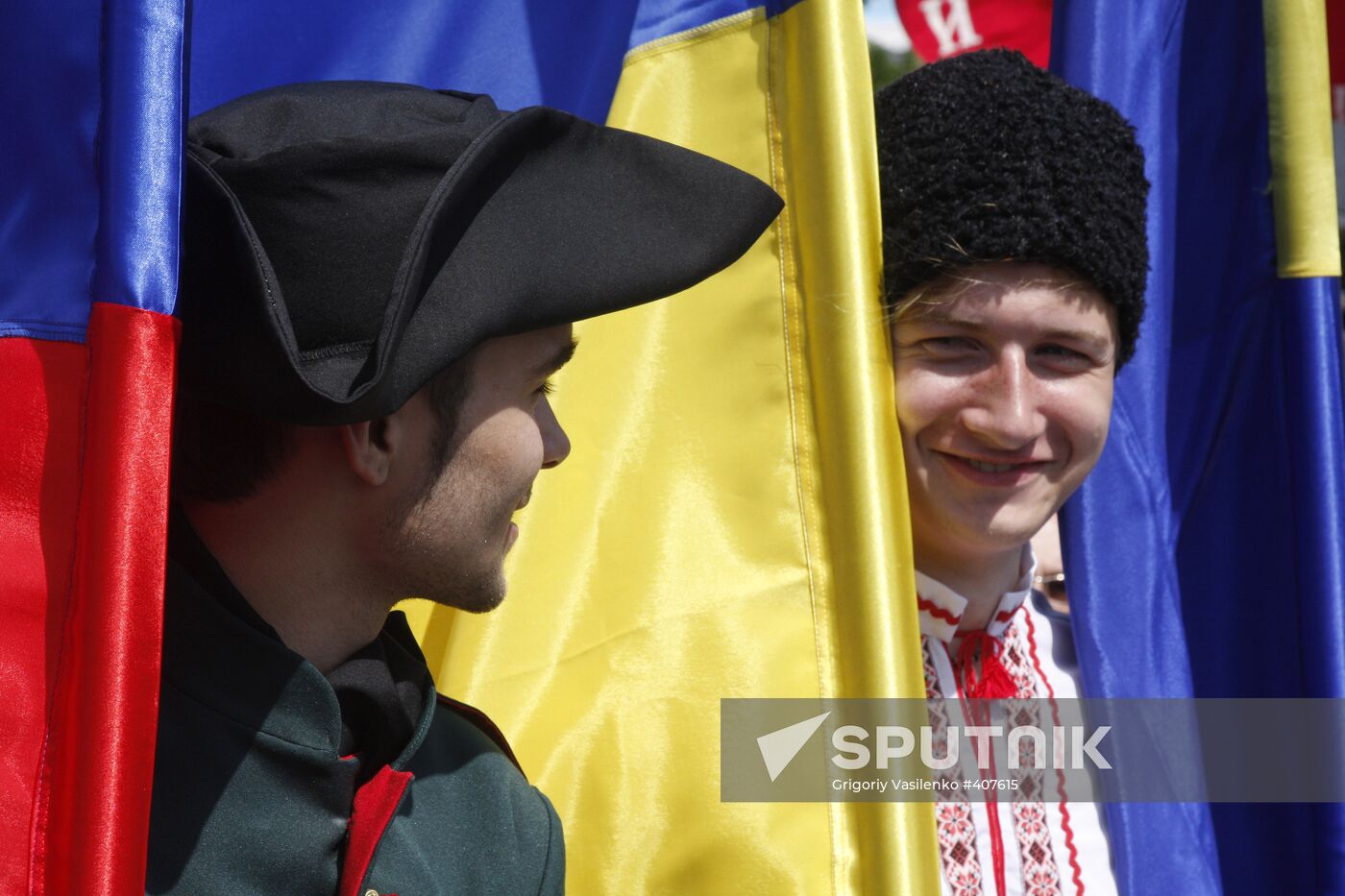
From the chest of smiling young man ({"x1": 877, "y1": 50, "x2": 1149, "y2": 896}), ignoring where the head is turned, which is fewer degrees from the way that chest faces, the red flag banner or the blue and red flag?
the blue and red flag

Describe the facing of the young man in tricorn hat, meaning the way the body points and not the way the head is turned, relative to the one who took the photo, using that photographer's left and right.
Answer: facing the viewer and to the right of the viewer

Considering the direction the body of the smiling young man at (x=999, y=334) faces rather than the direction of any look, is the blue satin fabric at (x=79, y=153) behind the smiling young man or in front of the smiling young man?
in front

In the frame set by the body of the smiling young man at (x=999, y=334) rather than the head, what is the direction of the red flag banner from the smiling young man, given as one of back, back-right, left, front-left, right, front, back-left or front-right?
back

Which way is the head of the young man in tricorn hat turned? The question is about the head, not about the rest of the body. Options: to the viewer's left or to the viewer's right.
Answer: to the viewer's right

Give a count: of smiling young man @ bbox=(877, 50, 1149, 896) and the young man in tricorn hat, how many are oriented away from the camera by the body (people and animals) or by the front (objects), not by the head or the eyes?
0

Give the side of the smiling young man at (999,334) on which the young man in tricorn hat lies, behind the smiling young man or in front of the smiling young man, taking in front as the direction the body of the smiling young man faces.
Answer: in front

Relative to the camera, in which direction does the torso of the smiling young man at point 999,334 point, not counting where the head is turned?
toward the camera
